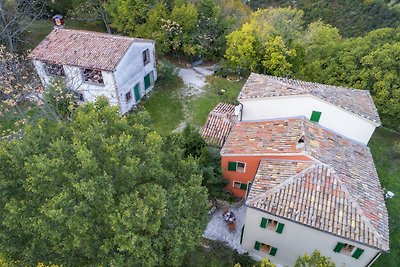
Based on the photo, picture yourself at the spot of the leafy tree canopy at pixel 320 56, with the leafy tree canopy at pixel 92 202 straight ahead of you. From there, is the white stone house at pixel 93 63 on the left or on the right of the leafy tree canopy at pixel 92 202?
right

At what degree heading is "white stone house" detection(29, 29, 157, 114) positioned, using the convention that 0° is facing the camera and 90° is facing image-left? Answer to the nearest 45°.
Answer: approximately 315°

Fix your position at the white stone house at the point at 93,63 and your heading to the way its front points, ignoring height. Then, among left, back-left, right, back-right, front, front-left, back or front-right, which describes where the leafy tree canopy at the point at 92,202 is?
front-right

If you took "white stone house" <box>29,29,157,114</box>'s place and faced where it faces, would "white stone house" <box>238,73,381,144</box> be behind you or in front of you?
in front

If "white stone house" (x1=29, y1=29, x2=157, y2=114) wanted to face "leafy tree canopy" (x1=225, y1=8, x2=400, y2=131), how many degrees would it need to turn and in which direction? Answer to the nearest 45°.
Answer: approximately 45° to its left

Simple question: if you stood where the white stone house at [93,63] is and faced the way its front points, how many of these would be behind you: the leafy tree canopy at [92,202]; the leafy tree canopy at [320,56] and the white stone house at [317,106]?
0

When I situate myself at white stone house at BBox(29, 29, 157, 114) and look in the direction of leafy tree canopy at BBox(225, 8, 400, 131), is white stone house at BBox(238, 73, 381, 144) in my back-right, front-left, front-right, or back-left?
front-right

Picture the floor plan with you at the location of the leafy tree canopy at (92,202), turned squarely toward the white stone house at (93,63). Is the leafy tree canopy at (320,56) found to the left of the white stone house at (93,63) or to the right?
right
